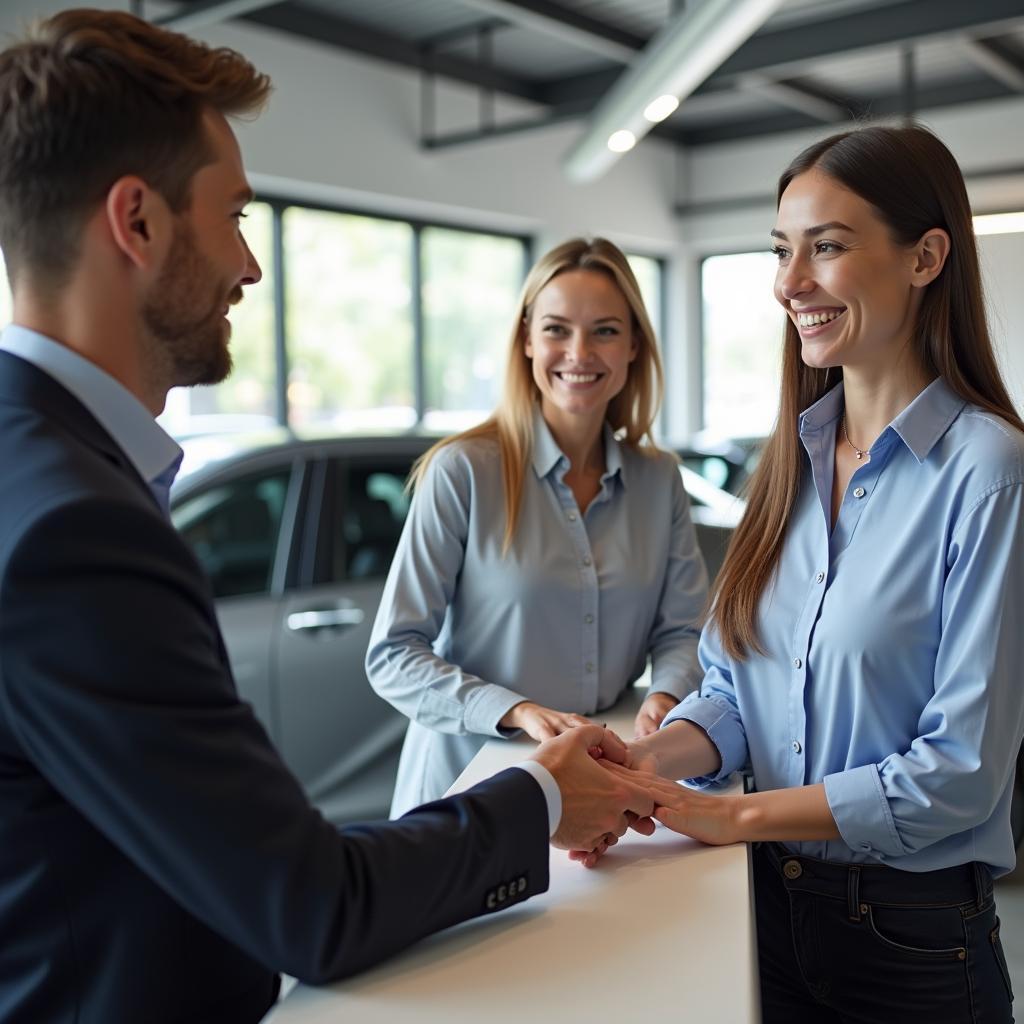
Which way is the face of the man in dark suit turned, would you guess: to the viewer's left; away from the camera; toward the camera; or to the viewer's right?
to the viewer's right

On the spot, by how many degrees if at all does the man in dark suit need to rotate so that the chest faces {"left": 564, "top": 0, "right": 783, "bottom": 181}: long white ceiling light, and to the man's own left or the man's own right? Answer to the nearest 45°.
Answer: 0° — they already face it

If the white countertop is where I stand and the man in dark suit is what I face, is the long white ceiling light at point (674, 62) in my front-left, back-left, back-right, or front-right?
back-right

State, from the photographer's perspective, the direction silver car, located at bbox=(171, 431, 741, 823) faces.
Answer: facing to the right of the viewer

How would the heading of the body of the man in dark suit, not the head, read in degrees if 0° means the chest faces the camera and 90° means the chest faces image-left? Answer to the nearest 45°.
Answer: approximately 225°

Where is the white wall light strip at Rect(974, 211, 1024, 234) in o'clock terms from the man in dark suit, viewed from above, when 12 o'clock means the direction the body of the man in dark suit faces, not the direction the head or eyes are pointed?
The white wall light strip is roughly at 12 o'clock from the man in dark suit.

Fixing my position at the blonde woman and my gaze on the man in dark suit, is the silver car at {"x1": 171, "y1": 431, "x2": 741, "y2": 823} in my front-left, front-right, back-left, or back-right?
back-right
